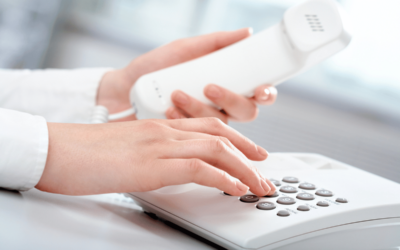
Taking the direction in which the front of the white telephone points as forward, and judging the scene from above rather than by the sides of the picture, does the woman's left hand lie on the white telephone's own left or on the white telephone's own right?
on the white telephone's own right

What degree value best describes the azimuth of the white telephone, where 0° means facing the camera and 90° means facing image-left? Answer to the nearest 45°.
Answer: approximately 45°
